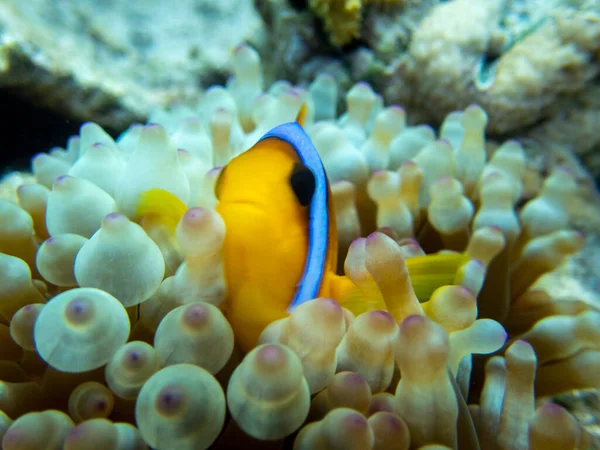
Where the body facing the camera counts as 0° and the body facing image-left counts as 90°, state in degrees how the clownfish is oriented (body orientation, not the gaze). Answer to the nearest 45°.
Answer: approximately 45°
